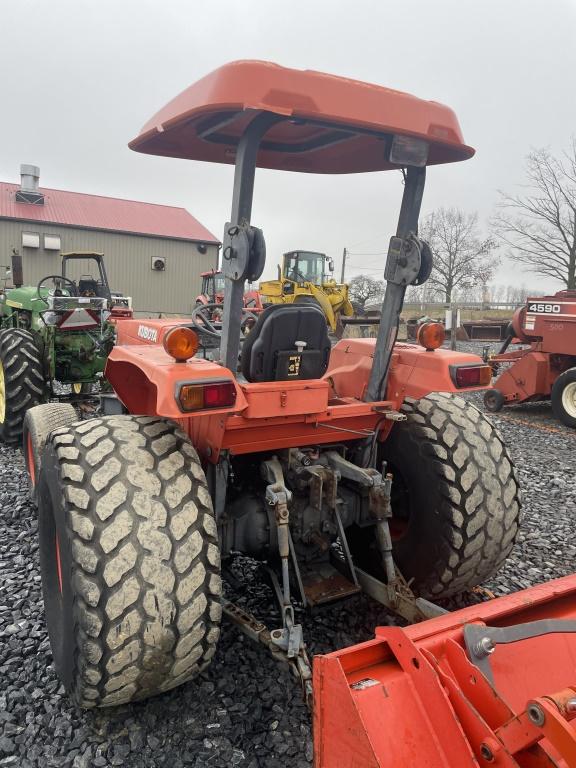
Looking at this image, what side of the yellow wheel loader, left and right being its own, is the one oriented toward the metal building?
back

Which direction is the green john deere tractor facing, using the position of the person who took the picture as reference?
facing away from the viewer and to the left of the viewer

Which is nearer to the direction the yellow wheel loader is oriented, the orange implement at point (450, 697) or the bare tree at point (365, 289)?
the orange implement

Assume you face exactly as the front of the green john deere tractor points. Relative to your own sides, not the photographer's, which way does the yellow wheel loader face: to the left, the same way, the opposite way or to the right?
the opposite way

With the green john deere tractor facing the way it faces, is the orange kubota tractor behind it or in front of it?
behind

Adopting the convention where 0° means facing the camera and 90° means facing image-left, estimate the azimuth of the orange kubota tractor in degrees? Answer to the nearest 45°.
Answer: approximately 135°

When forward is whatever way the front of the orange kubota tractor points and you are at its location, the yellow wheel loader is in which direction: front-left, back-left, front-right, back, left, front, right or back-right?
front-right

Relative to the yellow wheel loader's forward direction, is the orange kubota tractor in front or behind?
in front

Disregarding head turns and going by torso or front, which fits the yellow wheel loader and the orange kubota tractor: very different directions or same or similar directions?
very different directions

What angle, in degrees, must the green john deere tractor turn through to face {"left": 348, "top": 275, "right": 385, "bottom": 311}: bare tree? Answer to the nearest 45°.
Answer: approximately 90° to its right

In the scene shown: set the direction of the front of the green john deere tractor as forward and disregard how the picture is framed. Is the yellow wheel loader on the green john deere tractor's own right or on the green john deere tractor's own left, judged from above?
on the green john deere tractor's own right

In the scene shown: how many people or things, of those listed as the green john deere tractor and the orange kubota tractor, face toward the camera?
0
